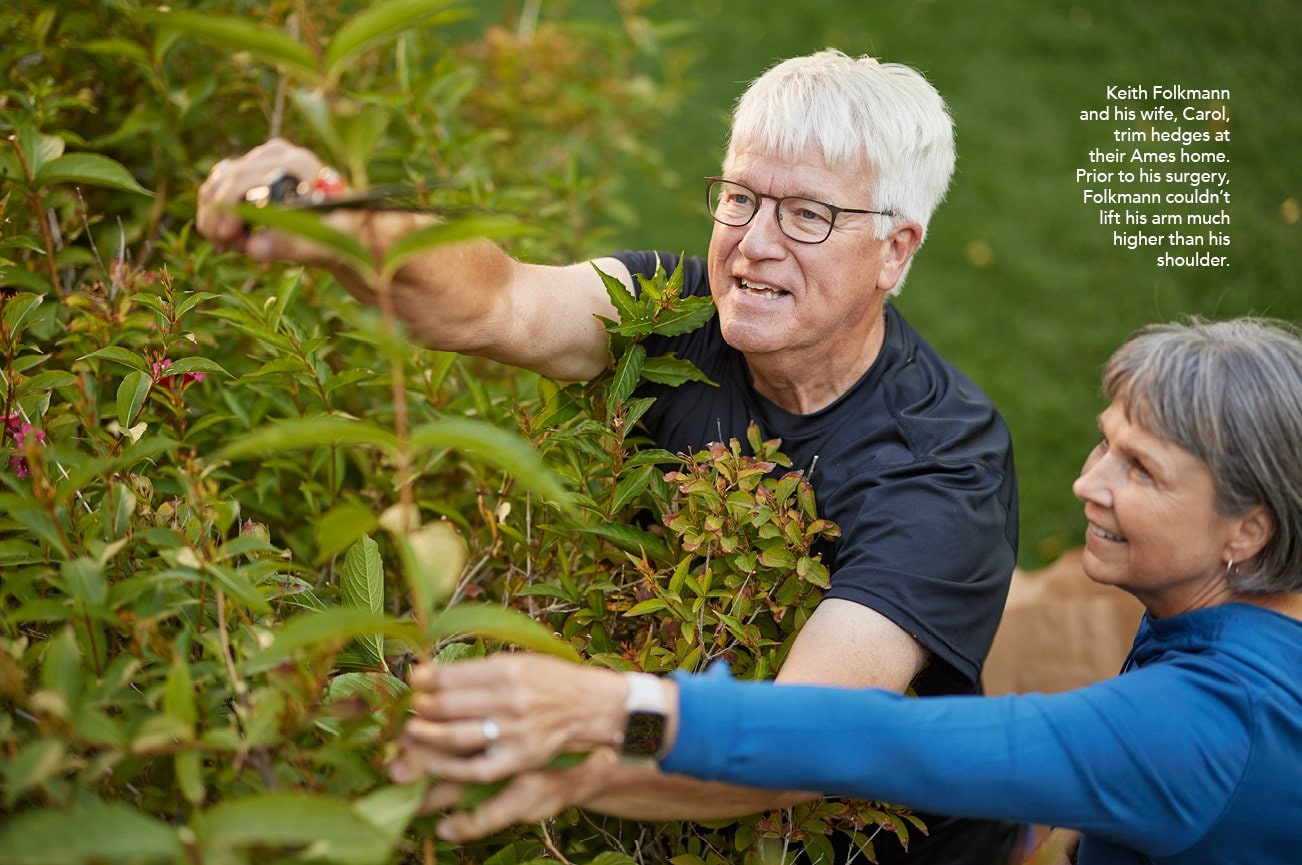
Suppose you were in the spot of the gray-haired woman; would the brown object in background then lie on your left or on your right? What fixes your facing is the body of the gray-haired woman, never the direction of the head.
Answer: on your right

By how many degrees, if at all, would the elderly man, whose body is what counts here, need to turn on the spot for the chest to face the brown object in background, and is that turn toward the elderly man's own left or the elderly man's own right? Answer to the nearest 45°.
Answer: approximately 180°

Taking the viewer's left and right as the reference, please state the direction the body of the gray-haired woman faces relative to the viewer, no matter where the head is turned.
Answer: facing to the left of the viewer

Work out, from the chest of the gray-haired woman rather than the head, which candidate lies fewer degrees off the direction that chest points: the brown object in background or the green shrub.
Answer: the green shrub

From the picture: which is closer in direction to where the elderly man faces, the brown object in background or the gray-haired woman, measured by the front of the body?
the gray-haired woman

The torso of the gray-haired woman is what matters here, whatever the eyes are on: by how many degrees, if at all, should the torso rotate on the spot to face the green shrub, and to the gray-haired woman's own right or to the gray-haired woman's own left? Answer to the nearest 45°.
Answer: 0° — they already face it

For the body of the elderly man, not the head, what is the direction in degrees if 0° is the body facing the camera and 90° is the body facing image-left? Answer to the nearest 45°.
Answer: approximately 45°

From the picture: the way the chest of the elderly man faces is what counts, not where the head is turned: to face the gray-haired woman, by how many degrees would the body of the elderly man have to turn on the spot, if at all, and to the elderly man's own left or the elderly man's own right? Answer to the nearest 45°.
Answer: approximately 45° to the elderly man's own left
